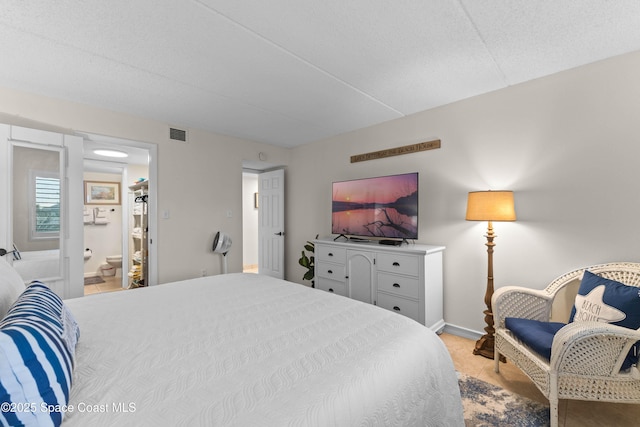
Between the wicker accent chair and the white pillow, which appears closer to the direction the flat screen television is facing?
the white pillow

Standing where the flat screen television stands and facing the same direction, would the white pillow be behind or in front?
in front

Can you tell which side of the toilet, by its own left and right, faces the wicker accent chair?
left

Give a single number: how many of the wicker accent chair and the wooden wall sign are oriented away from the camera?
0

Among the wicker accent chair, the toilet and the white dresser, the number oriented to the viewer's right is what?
0

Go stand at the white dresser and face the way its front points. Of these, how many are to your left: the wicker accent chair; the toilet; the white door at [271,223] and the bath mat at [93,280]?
1

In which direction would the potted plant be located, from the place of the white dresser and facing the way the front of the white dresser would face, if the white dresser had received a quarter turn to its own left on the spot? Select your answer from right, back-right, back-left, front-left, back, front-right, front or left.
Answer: back

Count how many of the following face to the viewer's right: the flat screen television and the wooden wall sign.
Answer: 0

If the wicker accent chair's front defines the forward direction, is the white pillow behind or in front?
in front

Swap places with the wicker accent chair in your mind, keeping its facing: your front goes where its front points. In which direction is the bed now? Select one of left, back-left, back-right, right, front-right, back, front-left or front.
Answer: front

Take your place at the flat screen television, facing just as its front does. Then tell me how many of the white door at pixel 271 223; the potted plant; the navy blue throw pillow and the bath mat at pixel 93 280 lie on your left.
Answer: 1

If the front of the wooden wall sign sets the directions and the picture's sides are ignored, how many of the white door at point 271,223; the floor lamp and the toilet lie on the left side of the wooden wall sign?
1

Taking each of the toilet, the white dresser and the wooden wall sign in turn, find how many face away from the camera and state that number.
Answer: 0

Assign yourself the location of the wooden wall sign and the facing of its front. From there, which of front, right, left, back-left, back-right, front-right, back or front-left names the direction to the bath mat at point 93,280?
front-right

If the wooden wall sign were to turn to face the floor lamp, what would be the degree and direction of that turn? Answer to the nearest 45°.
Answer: approximately 90° to its left

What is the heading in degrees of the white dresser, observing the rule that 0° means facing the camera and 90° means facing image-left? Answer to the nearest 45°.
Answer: approximately 45°

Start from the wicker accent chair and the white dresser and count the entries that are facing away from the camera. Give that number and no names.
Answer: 0
